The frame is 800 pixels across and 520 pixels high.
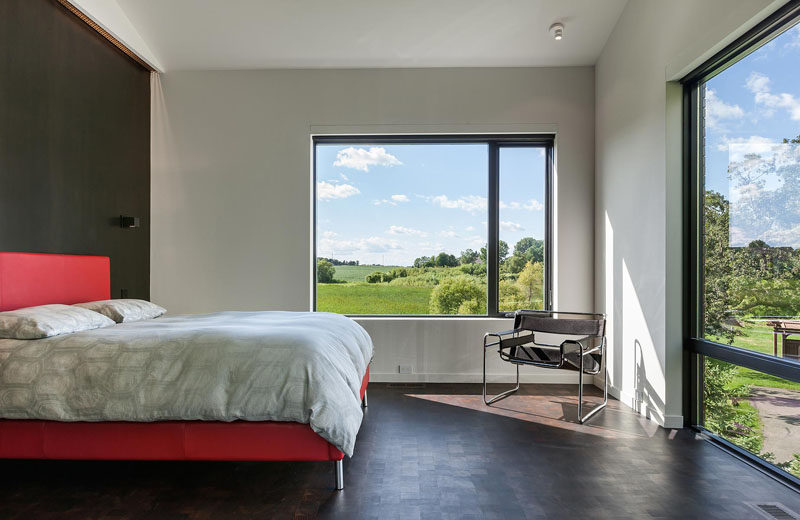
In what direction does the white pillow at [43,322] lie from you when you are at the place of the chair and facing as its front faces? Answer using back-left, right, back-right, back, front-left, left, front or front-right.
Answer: front

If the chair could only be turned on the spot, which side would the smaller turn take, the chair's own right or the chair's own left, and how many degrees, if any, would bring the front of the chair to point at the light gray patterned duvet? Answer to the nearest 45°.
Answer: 0° — it already faces it

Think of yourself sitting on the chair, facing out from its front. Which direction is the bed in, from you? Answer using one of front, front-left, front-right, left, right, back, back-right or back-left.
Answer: front

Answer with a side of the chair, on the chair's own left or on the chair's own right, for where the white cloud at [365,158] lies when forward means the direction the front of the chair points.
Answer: on the chair's own right

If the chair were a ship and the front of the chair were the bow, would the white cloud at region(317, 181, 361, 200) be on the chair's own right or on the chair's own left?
on the chair's own right

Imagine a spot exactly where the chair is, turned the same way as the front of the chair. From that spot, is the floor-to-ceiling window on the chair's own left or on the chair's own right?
on the chair's own left

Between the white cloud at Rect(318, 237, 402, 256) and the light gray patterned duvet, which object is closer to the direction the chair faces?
the light gray patterned duvet

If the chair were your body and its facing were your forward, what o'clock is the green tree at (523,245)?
The green tree is roughly at 4 o'clock from the chair.

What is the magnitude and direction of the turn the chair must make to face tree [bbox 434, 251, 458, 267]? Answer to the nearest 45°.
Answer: approximately 90° to its right

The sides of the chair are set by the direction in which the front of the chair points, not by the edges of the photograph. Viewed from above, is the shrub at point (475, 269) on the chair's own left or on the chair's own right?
on the chair's own right

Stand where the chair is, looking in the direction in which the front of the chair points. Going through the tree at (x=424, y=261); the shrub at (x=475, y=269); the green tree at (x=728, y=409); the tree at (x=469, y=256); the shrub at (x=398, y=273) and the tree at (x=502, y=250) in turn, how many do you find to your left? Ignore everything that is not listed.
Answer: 1

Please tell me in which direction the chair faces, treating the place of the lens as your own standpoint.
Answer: facing the viewer and to the left of the viewer

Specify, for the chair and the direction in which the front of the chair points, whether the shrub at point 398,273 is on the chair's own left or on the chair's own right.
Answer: on the chair's own right
